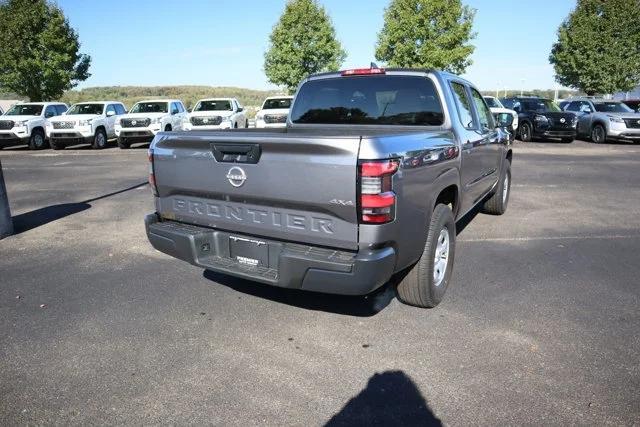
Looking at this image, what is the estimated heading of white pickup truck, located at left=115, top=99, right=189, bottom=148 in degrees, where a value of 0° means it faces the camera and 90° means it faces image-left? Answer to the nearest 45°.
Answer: approximately 45°

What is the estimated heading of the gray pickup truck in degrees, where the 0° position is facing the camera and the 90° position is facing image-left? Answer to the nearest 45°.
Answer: approximately 225°

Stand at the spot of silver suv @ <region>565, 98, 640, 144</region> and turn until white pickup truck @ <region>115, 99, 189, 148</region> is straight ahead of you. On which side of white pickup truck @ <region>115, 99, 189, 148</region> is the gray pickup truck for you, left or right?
left

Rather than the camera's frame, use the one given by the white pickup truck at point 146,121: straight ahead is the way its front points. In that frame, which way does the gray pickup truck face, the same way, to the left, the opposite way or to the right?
the opposite way

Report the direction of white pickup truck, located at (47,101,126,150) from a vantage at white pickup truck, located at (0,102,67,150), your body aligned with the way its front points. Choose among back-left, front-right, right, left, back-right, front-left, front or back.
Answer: left

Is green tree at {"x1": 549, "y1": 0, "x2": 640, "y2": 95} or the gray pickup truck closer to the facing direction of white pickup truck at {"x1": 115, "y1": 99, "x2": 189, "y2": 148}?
the gray pickup truck

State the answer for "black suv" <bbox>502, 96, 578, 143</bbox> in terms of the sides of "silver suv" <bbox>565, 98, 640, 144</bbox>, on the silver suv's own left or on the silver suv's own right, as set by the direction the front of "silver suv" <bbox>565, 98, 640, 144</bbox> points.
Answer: on the silver suv's own right

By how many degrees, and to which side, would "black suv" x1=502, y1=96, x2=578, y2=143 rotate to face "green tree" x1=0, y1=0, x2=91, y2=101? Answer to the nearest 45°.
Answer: approximately 135° to its right

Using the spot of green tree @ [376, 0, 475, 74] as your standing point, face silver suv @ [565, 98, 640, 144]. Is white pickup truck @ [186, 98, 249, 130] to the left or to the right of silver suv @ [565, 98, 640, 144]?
right

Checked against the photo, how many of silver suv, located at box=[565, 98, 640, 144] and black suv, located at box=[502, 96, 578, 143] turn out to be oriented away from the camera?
0

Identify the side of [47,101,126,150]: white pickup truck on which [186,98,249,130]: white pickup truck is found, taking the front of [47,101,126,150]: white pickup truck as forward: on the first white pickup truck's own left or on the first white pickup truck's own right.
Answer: on the first white pickup truck's own left
